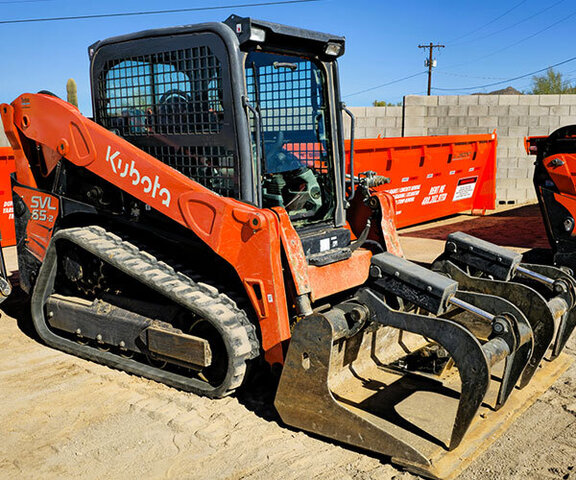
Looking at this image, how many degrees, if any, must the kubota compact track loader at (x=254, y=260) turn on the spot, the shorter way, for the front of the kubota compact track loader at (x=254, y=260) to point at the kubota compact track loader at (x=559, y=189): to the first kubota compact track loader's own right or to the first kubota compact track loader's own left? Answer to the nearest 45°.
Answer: approximately 90° to the first kubota compact track loader's own left

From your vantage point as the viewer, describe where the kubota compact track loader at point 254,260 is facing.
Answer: facing the viewer and to the right of the viewer

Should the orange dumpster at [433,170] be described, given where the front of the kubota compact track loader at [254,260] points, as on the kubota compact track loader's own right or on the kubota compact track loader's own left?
on the kubota compact track loader's own left

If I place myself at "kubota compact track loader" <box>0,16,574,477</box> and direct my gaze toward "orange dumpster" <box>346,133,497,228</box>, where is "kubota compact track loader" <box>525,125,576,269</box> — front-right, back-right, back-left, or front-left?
front-right

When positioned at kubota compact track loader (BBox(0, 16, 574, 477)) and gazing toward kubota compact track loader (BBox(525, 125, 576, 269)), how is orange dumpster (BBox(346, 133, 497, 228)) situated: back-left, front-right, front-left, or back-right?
front-left
